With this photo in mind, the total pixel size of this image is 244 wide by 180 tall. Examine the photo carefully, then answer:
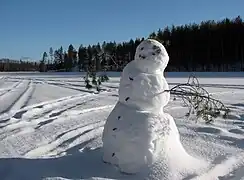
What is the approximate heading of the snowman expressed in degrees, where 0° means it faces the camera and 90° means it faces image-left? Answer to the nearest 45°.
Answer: approximately 45°
